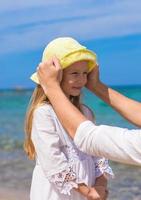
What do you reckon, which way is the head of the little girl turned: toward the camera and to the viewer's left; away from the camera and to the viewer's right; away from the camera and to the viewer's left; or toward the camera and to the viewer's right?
toward the camera and to the viewer's right

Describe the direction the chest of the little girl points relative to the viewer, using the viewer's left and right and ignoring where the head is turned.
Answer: facing the viewer and to the right of the viewer
